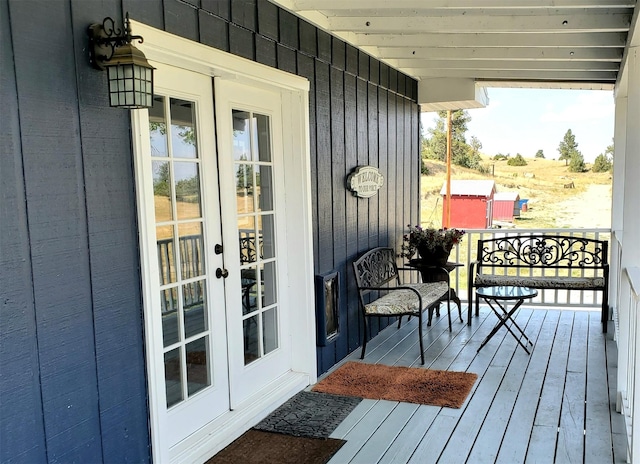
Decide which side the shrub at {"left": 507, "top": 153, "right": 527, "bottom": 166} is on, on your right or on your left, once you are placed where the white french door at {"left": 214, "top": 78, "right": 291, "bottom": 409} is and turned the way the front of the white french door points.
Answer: on your left

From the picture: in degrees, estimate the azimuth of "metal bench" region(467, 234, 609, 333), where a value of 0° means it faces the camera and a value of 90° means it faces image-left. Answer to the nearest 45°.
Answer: approximately 0°

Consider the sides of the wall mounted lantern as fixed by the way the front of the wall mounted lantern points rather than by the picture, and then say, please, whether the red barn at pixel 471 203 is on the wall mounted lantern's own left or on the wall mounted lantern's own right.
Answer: on the wall mounted lantern's own left

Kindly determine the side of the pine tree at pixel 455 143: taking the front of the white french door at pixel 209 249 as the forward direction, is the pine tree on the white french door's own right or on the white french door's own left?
on the white french door's own left

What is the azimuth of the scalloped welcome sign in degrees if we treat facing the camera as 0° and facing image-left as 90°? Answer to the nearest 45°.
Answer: approximately 315°

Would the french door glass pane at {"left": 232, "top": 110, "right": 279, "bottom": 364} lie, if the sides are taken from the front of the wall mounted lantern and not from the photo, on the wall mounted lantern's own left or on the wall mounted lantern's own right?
on the wall mounted lantern's own left

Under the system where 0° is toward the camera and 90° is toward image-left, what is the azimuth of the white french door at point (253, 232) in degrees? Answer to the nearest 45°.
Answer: approximately 315°

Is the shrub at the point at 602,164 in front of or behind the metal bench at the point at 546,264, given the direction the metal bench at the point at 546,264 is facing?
behind

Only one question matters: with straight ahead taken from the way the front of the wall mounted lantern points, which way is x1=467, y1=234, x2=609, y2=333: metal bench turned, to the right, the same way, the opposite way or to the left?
to the right

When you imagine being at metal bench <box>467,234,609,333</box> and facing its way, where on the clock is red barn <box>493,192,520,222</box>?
The red barn is roughly at 6 o'clock from the metal bench.
